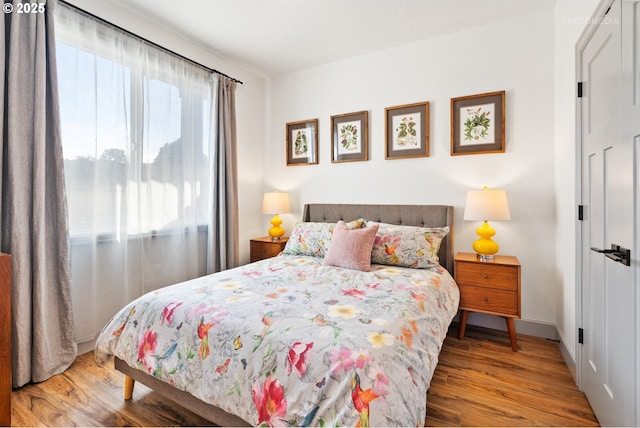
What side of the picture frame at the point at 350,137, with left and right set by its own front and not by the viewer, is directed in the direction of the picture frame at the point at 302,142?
right

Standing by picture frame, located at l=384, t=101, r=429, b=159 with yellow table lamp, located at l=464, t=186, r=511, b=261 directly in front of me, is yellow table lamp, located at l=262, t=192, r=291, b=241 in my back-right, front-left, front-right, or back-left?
back-right

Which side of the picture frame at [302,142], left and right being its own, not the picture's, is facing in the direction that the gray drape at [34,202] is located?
front

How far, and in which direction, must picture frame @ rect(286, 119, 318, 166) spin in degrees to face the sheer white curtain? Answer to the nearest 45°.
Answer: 0° — it already faces it

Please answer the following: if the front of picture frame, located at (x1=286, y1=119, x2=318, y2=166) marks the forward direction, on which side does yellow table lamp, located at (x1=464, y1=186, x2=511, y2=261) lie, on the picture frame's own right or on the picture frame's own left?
on the picture frame's own left

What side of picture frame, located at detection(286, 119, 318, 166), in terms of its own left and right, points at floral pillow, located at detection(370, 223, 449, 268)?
left

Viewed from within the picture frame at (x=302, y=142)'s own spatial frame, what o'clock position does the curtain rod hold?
The curtain rod is roughly at 12 o'clock from the picture frame.

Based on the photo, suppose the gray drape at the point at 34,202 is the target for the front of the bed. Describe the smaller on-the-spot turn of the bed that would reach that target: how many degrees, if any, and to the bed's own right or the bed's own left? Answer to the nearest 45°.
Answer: approximately 90° to the bed's own right

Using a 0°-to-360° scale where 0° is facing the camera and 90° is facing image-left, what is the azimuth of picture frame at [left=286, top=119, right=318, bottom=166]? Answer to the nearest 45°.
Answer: approximately 45°

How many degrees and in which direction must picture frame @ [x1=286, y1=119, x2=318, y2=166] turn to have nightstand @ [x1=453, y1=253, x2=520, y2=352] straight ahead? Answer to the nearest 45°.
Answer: approximately 90° to its left
